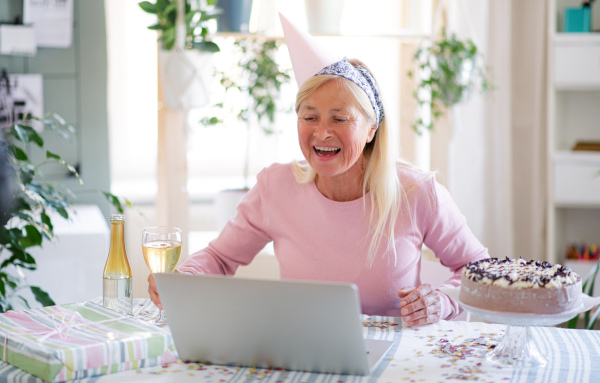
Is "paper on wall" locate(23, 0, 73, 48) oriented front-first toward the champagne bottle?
yes

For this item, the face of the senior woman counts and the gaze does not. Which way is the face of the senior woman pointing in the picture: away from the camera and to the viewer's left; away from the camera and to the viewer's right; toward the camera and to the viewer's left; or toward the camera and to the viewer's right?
toward the camera and to the viewer's left

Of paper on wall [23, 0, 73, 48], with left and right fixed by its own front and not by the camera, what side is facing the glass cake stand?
front

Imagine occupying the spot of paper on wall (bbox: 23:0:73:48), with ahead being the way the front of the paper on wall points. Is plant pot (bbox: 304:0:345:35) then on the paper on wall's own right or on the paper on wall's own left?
on the paper on wall's own left

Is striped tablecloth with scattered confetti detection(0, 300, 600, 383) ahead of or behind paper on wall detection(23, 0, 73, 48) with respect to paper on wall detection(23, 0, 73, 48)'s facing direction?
ahead

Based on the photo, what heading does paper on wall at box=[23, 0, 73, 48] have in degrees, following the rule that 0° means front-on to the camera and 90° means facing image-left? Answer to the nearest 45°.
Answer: approximately 0°

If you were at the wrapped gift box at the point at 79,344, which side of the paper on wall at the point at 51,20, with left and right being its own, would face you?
front

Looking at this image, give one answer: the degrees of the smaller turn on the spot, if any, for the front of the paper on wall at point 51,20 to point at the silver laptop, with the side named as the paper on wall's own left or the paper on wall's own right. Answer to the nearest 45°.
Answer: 0° — it already faces it

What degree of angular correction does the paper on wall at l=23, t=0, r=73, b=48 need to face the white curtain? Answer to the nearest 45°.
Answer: approximately 90° to its left
